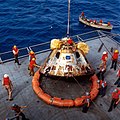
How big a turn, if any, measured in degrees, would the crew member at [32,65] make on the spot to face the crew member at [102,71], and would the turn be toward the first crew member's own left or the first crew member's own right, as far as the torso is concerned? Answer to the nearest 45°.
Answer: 0° — they already face them

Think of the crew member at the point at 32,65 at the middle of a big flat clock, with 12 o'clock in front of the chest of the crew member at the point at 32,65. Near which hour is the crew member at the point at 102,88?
the crew member at the point at 102,88 is roughly at 1 o'clock from the crew member at the point at 32,65.

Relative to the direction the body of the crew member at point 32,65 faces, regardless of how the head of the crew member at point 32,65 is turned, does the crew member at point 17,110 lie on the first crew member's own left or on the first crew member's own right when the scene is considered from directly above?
on the first crew member's own right

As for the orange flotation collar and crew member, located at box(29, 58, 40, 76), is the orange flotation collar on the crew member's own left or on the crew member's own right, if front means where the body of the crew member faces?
on the crew member's own right

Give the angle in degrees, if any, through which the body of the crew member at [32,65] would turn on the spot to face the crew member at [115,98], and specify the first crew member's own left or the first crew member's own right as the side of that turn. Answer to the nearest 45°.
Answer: approximately 45° to the first crew member's own right

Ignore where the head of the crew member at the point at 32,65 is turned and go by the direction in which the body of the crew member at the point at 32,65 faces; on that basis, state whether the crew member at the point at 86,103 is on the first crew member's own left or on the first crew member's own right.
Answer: on the first crew member's own right

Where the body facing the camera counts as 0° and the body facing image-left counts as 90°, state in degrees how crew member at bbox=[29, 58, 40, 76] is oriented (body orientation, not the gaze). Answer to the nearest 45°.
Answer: approximately 270°

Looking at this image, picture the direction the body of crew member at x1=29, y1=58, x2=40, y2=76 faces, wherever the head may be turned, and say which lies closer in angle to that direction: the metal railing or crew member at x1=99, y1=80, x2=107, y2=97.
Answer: the crew member
